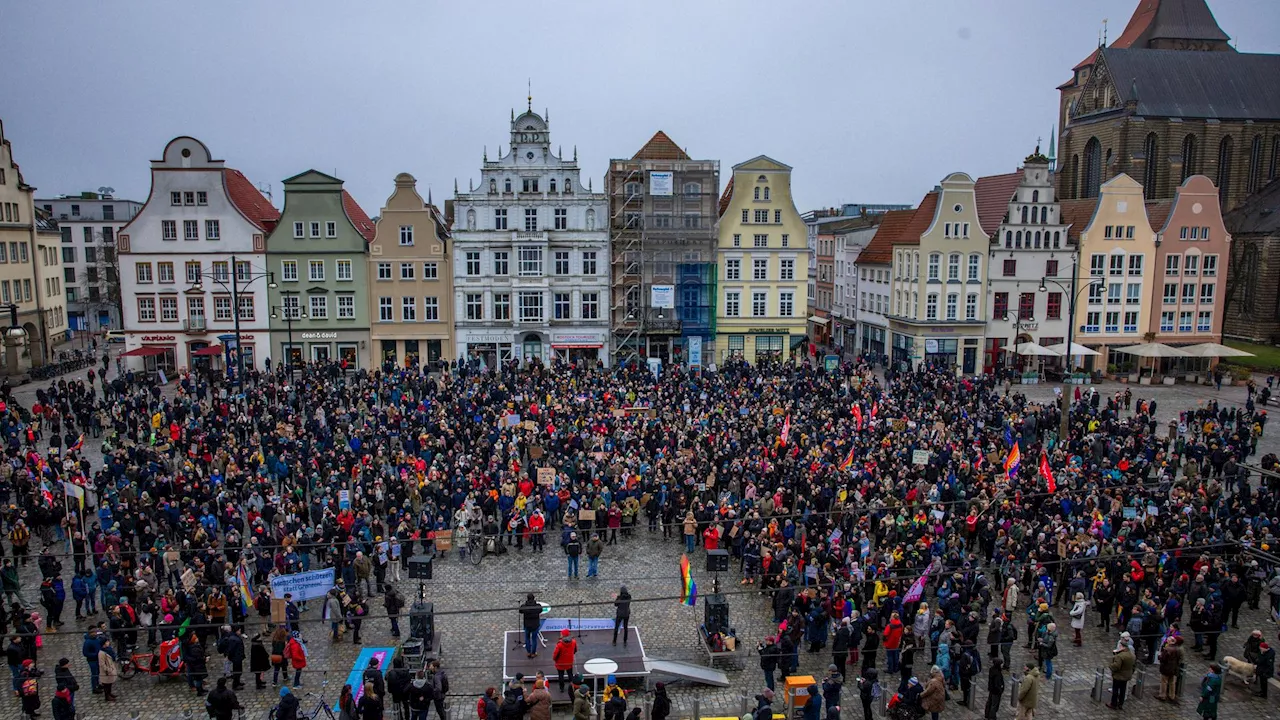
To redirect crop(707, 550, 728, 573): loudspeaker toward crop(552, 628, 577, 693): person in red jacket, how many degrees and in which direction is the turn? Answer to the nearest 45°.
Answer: approximately 135° to its left

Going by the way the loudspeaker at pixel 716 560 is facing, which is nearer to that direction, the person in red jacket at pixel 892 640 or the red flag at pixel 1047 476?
the red flag

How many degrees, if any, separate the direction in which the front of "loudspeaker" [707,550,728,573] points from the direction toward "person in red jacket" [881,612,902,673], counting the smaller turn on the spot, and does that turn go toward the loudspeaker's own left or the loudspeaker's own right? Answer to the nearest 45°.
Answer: approximately 135° to the loudspeaker's own right

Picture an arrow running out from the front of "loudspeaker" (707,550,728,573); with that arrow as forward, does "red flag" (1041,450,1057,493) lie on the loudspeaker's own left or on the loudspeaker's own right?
on the loudspeaker's own right

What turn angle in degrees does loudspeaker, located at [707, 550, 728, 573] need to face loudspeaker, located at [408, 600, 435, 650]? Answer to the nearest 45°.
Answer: approximately 135° to its left

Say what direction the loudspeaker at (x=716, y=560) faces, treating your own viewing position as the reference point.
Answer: facing away from the viewer

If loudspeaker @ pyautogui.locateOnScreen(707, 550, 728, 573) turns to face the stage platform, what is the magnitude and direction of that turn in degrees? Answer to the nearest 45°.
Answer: approximately 135° to its left
